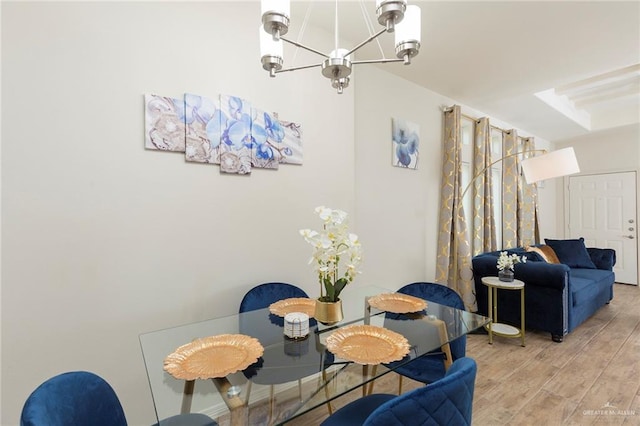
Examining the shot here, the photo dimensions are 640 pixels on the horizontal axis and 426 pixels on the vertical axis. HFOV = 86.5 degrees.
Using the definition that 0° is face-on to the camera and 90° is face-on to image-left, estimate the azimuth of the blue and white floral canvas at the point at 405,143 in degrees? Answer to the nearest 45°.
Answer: approximately 315°

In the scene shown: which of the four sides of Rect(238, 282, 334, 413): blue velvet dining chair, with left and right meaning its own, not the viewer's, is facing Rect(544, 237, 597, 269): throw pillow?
left

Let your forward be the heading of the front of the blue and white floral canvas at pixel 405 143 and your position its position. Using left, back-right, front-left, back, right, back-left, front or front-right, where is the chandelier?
front-right

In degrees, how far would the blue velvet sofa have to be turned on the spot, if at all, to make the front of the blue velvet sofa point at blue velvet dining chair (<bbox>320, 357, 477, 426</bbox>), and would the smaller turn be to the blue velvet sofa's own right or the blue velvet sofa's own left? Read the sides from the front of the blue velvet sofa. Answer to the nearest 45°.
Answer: approximately 45° to the blue velvet sofa's own right

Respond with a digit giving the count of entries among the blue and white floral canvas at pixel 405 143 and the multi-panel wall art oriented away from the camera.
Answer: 0

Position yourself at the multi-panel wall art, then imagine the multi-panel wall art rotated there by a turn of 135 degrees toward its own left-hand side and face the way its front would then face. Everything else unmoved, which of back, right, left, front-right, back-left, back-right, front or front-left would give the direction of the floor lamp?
right

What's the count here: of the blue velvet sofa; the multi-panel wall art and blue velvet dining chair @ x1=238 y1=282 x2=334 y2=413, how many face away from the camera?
0

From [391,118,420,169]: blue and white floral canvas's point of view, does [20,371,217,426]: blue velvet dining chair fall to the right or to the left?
on its right

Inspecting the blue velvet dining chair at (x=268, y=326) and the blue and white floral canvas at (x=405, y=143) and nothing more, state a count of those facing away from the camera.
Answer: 0

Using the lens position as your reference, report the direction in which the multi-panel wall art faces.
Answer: facing the viewer and to the right of the viewer
